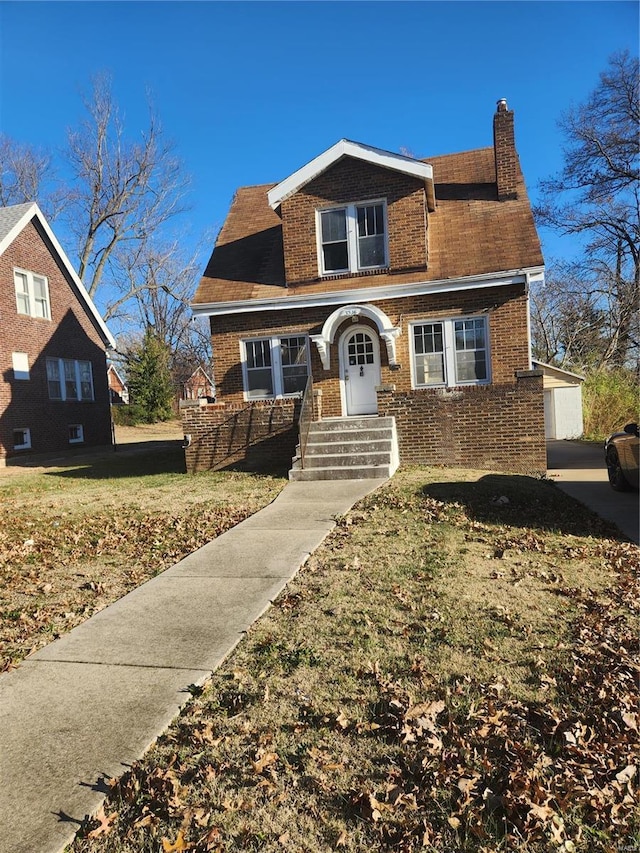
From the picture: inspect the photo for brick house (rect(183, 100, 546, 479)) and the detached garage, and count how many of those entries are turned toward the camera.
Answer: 2

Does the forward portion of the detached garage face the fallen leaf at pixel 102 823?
yes

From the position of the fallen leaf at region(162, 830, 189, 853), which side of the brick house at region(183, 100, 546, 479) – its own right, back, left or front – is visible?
front

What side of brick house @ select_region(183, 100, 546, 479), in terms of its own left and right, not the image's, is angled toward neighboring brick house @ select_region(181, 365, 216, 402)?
back

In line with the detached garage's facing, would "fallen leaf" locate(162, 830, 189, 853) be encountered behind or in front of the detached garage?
in front

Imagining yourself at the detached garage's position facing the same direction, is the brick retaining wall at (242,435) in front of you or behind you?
in front

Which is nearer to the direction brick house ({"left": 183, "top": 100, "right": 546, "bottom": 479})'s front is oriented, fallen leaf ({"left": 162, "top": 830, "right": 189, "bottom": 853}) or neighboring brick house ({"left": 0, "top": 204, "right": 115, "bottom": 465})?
the fallen leaf

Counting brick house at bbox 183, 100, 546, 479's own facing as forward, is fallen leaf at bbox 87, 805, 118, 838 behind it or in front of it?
in front

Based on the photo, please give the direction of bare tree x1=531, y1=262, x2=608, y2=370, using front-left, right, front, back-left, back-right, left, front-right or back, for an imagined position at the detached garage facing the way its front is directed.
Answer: back

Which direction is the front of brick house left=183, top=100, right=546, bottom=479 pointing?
toward the camera

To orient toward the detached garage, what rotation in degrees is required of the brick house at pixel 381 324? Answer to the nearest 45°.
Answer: approximately 135° to its left

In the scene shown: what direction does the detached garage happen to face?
toward the camera

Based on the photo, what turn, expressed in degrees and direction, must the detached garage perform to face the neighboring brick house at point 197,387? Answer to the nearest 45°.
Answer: approximately 135° to its right
